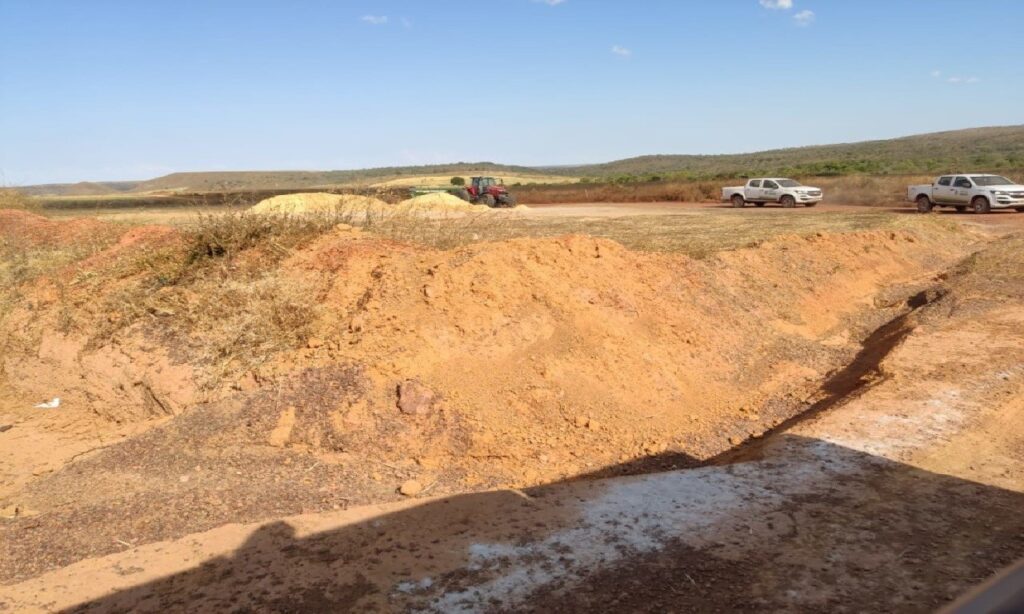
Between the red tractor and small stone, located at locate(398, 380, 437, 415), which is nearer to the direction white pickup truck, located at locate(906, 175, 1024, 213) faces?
the small stone

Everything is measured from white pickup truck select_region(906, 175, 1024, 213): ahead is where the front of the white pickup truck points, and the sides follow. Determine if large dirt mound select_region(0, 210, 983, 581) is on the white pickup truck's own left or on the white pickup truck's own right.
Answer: on the white pickup truck's own right

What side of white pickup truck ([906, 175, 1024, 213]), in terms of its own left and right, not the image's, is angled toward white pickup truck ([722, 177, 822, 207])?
back

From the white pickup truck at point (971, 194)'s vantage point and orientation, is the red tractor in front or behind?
behind

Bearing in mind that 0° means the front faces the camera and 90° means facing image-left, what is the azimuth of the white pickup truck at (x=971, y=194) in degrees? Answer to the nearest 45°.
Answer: approximately 315°
